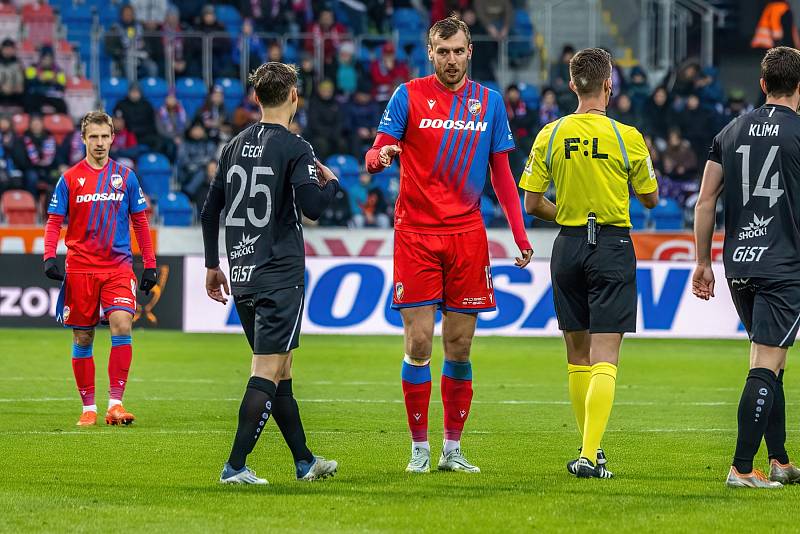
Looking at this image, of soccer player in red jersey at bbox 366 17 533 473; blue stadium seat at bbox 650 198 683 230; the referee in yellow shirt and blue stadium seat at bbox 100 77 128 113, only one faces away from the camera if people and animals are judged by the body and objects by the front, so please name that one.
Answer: the referee in yellow shirt

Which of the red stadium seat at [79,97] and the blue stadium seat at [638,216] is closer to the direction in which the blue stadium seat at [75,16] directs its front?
the red stadium seat

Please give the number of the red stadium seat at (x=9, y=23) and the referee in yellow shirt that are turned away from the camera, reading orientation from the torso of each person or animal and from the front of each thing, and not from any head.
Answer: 1

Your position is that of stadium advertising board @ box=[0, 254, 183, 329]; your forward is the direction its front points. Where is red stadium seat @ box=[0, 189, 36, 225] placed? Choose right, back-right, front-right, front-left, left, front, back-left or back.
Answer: back

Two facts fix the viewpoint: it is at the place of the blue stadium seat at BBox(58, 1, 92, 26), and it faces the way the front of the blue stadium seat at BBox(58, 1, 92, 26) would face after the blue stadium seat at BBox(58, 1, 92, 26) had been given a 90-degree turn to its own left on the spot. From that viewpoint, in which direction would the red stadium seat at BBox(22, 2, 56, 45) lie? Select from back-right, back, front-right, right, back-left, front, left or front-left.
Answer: back

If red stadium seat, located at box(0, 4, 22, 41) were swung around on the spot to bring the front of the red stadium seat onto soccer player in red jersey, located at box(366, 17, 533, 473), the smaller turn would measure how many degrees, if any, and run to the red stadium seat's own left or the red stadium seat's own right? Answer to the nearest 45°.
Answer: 0° — it already faces them

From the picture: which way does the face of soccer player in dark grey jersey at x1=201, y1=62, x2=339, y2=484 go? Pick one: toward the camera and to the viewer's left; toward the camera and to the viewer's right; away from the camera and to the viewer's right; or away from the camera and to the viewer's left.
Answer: away from the camera and to the viewer's right

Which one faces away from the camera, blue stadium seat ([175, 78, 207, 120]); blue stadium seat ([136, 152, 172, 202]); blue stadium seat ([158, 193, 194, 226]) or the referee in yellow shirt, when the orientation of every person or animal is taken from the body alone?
the referee in yellow shirt

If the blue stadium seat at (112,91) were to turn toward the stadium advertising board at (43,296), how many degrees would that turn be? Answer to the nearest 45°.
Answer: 0° — it already faces it

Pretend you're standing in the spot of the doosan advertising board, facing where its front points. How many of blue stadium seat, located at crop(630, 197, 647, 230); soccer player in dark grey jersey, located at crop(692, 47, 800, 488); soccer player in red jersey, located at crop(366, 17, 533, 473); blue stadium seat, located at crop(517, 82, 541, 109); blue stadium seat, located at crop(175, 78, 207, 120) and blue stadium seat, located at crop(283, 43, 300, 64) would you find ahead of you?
2

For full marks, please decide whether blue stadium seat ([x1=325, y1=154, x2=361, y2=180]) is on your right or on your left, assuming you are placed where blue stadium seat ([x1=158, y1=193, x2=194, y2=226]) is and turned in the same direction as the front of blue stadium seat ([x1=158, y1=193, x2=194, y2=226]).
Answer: on your left

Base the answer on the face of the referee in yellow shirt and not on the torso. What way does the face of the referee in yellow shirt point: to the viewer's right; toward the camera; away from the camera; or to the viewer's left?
away from the camera

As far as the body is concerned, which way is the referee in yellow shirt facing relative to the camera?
away from the camera

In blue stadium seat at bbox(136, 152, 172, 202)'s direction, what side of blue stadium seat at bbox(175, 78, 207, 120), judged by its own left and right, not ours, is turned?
front

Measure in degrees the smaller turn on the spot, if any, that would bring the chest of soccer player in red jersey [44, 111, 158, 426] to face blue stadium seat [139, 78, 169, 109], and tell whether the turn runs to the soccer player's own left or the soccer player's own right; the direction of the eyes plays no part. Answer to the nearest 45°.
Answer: approximately 180°

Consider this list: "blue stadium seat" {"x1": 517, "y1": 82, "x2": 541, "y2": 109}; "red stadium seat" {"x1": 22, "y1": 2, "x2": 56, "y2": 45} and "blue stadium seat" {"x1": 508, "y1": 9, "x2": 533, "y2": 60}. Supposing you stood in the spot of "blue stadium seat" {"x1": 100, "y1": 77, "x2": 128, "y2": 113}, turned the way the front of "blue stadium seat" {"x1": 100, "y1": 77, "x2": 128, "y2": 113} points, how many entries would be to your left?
2

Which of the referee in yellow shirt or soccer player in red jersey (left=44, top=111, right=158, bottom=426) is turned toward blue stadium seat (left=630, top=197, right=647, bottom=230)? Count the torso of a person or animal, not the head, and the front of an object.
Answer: the referee in yellow shirt

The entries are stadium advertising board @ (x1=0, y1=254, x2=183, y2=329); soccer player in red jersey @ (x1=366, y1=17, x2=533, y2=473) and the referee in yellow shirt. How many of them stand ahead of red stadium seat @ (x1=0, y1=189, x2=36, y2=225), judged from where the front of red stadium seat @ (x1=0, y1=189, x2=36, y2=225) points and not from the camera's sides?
3
